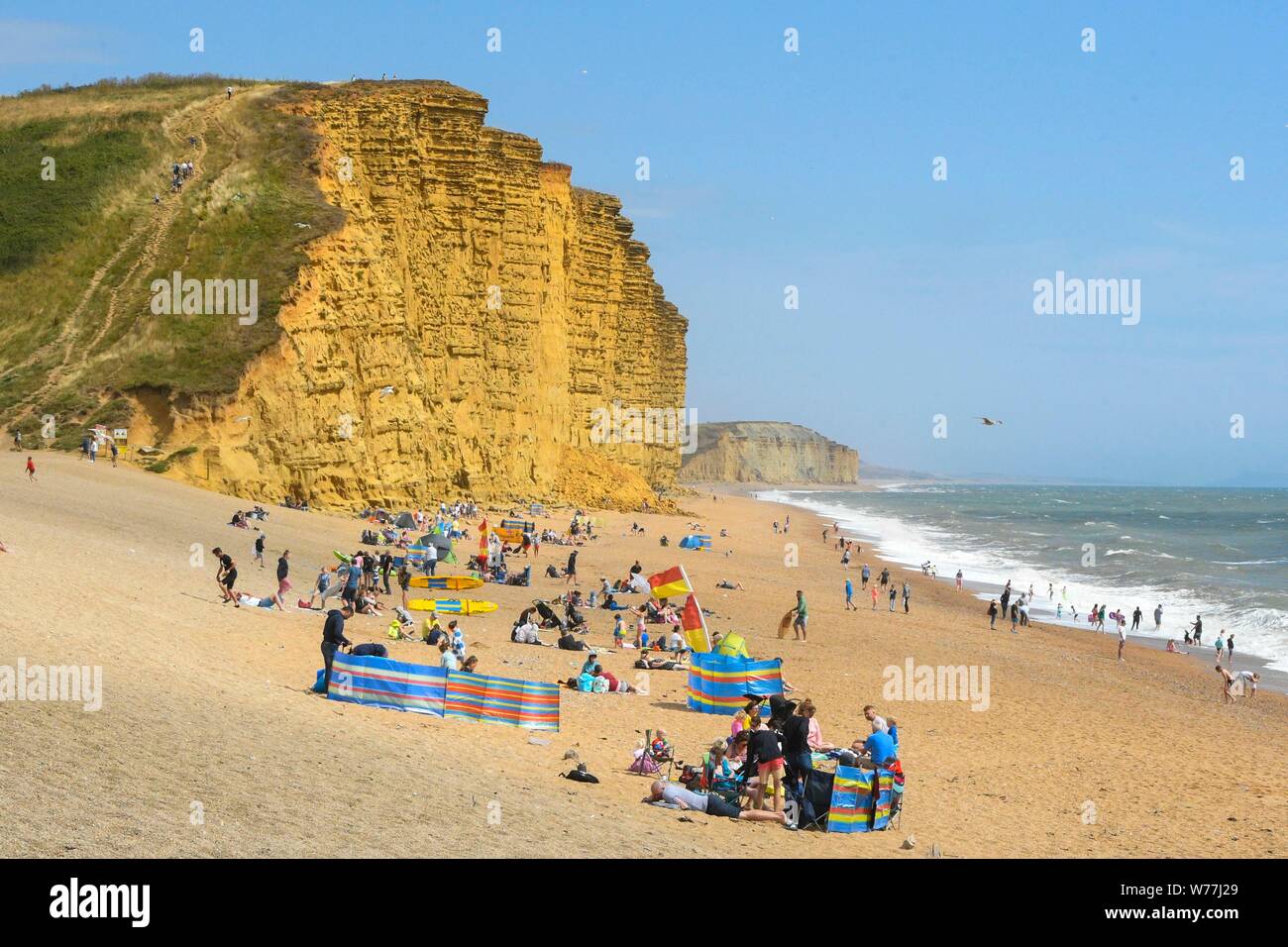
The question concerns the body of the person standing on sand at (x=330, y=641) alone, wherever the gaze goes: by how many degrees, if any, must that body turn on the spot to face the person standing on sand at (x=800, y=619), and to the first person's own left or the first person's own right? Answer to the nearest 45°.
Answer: approximately 45° to the first person's own left

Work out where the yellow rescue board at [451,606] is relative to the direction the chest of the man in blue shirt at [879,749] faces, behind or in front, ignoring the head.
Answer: in front

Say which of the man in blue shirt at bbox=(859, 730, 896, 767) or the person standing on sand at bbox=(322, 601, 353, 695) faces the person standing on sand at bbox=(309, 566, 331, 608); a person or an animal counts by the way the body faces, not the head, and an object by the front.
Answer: the man in blue shirt

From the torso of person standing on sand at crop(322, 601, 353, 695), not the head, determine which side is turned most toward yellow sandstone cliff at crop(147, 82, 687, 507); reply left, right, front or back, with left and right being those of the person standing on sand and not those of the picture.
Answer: left

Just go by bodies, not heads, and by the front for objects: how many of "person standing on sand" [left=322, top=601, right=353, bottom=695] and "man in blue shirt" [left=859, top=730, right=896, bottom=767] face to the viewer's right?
1

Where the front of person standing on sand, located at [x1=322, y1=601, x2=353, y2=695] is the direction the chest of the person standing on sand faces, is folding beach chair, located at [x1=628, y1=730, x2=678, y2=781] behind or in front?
in front

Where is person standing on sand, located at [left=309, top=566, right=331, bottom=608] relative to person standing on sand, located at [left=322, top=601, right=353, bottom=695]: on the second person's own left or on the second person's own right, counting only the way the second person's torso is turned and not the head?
on the second person's own left

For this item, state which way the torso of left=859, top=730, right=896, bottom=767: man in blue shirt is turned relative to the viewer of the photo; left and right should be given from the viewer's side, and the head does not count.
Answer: facing away from the viewer and to the left of the viewer

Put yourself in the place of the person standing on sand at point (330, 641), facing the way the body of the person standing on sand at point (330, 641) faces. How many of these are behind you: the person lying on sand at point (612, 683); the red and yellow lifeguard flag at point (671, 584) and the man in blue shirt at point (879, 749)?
0

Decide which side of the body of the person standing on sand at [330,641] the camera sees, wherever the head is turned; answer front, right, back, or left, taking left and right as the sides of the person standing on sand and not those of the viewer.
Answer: right

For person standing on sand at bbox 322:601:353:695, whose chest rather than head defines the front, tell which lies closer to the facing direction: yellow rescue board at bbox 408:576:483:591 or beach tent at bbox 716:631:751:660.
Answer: the beach tent

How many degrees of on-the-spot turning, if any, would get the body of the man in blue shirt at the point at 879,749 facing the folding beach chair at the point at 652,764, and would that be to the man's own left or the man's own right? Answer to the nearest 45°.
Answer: approximately 45° to the man's own left

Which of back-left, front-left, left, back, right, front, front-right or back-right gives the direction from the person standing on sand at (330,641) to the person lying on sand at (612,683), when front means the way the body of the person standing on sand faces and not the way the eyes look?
front-left
